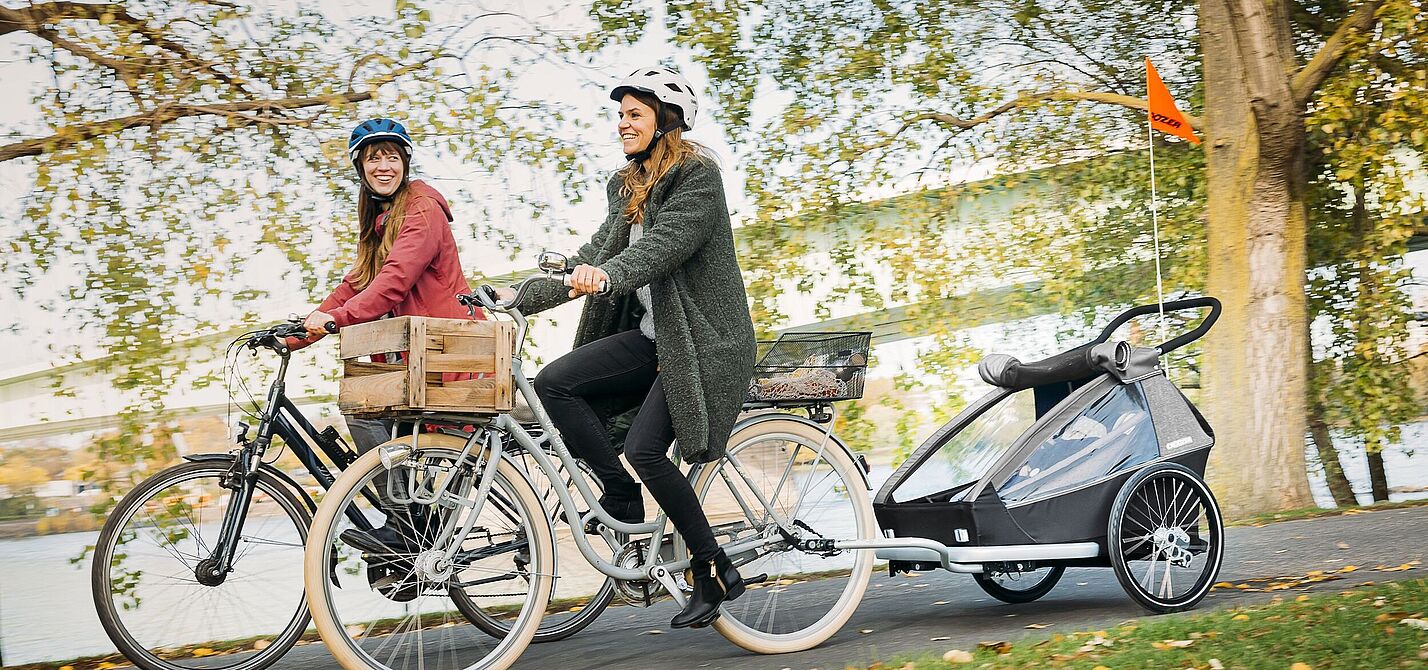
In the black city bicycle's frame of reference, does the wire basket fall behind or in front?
behind

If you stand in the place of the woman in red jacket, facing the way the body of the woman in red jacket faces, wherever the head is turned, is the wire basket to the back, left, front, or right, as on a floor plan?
back

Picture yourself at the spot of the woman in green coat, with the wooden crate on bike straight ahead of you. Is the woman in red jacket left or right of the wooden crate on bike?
right

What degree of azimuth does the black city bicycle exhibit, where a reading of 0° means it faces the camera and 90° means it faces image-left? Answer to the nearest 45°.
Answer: approximately 90°

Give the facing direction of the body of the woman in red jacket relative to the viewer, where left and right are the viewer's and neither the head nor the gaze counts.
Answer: facing to the left of the viewer

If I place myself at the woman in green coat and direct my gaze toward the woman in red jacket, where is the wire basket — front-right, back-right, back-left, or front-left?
back-right
